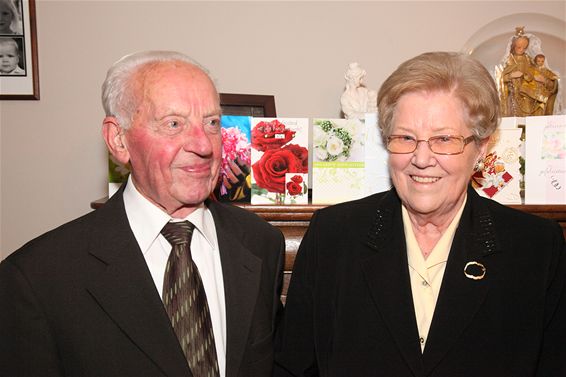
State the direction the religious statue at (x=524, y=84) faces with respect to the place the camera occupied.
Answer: facing the viewer

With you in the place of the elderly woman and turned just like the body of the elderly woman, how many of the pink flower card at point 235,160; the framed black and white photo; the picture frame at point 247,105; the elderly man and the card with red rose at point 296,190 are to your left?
0

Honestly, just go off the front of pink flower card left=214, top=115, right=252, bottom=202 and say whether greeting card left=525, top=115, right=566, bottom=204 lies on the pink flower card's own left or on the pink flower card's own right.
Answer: on the pink flower card's own left

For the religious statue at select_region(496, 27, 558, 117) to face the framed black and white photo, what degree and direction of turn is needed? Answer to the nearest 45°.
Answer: approximately 90° to its right

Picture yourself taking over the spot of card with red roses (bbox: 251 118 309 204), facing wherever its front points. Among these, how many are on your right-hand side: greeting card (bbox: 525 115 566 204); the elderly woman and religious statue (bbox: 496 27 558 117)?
0

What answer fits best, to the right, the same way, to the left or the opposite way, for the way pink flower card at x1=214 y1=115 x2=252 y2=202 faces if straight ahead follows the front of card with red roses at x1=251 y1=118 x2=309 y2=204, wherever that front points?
the same way

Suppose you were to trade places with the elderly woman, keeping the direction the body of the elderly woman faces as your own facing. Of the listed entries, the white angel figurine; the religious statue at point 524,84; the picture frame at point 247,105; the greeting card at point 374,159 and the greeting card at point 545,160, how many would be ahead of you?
0

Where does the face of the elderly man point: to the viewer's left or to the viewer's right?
to the viewer's right

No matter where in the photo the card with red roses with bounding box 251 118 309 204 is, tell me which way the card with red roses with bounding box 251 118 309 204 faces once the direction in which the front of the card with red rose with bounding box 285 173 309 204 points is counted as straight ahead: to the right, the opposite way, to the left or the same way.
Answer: the same way

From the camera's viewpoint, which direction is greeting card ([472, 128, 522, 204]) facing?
toward the camera

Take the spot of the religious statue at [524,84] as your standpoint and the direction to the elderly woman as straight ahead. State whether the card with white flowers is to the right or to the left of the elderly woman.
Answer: right

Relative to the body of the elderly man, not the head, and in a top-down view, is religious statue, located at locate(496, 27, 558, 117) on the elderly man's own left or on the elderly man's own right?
on the elderly man's own left

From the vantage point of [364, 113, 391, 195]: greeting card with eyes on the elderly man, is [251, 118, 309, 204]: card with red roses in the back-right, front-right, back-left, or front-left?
front-right

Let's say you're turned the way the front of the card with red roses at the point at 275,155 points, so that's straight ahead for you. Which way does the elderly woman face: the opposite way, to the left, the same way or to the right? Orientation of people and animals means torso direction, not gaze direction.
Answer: the same way

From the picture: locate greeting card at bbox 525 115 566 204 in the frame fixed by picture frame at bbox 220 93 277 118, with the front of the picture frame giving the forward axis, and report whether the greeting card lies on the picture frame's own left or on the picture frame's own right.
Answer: on the picture frame's own left

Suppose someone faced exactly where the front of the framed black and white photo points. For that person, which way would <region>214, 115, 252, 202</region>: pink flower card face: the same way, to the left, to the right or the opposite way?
the same way

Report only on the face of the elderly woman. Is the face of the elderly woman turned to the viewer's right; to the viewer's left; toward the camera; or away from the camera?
toward the camera

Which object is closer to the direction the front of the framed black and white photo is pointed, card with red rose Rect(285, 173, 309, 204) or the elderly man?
the elderly man

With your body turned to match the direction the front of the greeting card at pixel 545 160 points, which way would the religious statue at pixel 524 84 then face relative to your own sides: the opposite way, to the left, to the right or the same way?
the same way

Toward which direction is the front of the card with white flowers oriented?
toward the camera

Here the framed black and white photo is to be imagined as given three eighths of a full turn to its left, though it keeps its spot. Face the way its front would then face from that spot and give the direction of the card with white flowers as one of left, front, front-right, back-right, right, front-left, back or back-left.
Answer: right
